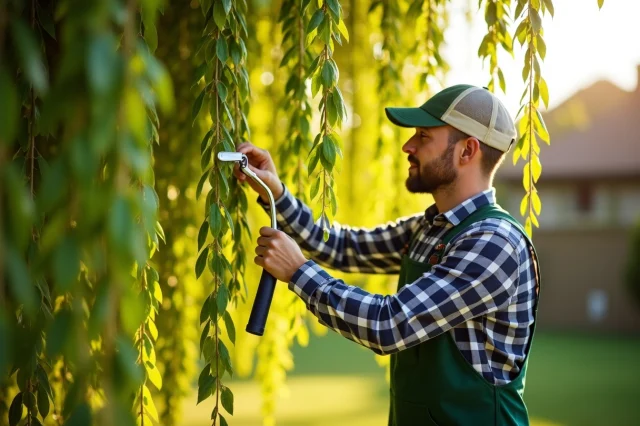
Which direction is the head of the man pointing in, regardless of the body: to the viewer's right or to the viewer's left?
to the viewer's left

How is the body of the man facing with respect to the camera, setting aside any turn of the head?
to the viewer's left

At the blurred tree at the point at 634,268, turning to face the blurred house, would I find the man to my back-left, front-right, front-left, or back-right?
back-left

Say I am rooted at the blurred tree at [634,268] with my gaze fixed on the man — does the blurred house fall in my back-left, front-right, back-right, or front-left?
back-right
